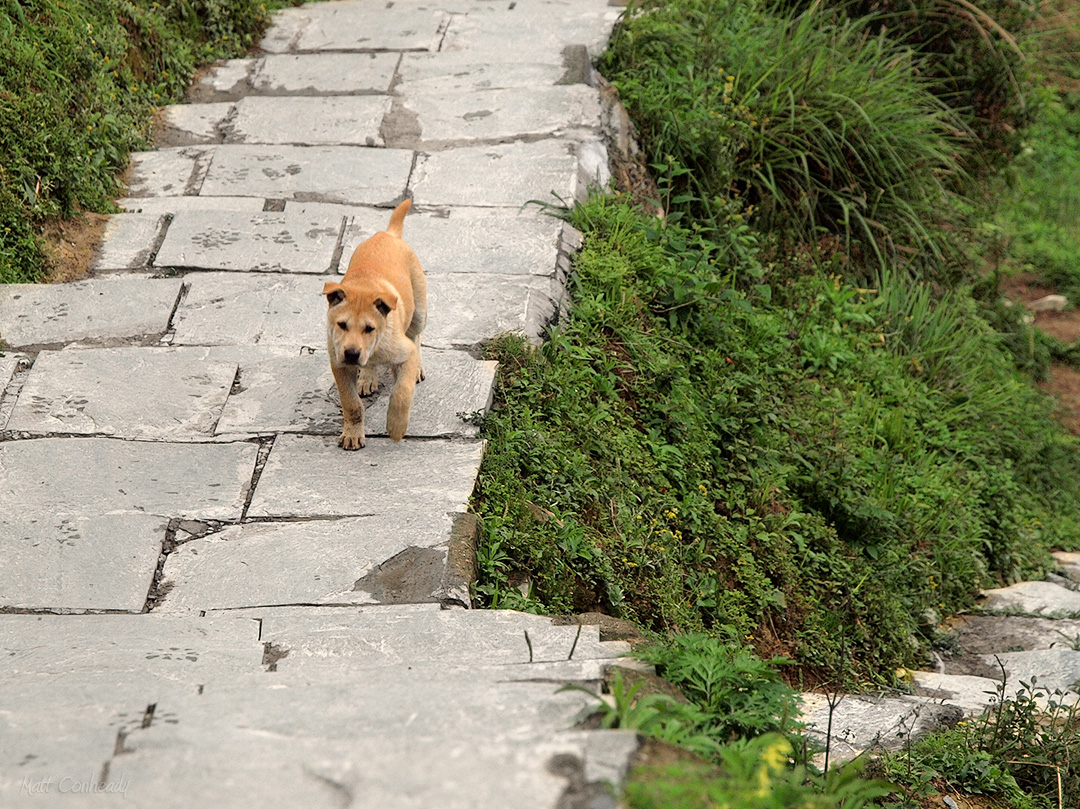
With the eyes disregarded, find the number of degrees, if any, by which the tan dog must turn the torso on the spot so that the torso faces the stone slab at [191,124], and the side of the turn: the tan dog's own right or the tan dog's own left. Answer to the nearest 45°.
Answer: approximately 180°

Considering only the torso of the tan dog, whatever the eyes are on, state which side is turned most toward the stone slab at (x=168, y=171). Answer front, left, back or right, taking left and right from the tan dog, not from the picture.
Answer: back

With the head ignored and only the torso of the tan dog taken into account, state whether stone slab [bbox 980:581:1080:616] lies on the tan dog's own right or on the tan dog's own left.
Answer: on the tan dog's own left

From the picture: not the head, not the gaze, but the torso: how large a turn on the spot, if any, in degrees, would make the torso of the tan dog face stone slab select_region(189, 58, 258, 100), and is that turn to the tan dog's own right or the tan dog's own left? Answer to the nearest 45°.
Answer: approximately 180°

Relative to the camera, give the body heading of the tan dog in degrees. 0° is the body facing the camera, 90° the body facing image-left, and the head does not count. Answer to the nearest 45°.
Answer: approximately 0°

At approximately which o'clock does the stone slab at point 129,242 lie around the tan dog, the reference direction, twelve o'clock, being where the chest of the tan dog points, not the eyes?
The stone slab is roughly at 5 o'clock from the tan dog.

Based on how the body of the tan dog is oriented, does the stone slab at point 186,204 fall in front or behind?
behind
